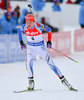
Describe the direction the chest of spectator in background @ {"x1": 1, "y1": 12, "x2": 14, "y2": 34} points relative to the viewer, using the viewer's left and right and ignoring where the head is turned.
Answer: facing the viewer and to the right of the viewer
